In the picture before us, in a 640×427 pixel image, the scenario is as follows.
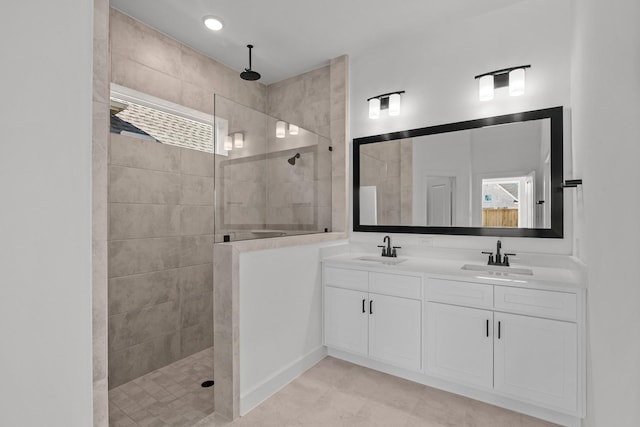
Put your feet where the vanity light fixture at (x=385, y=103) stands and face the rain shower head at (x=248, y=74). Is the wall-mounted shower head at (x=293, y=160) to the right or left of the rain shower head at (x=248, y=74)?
right

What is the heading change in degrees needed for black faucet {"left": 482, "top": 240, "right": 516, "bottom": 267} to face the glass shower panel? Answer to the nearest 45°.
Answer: approximately 45° to its right

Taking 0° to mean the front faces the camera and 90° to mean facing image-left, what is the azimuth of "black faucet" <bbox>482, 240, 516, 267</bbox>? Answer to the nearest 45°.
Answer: approximately 0°

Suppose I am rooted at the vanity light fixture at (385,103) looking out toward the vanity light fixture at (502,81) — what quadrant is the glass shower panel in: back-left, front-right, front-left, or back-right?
back-right

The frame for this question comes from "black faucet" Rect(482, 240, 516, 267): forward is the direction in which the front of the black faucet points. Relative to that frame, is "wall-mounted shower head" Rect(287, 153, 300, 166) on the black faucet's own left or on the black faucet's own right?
on the black faucet's own right

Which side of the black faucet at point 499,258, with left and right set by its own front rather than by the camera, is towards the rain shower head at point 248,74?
right

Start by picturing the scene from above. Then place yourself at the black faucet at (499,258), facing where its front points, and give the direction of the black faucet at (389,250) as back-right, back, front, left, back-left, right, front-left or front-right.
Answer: right
